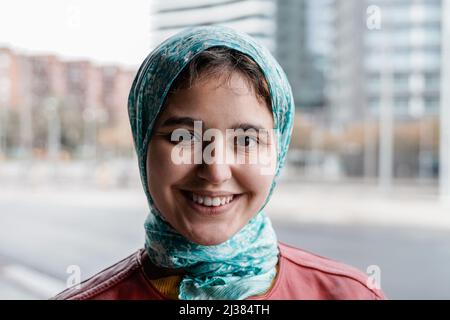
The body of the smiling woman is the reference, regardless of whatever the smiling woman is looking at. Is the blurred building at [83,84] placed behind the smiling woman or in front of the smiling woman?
behind

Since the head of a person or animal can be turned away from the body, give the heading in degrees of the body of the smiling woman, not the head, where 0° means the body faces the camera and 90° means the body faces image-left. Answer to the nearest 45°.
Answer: approximately 0°

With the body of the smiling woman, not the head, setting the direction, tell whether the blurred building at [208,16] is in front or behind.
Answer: behind

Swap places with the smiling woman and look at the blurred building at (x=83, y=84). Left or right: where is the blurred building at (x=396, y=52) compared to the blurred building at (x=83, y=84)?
right

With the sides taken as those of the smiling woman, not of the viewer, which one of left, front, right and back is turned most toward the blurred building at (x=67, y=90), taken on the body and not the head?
back

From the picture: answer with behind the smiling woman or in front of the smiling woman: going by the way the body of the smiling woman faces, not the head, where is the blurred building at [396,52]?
behind

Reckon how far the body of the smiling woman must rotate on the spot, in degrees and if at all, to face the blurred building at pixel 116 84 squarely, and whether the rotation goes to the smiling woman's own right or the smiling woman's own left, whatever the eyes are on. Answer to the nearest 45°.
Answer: approximately 180°
